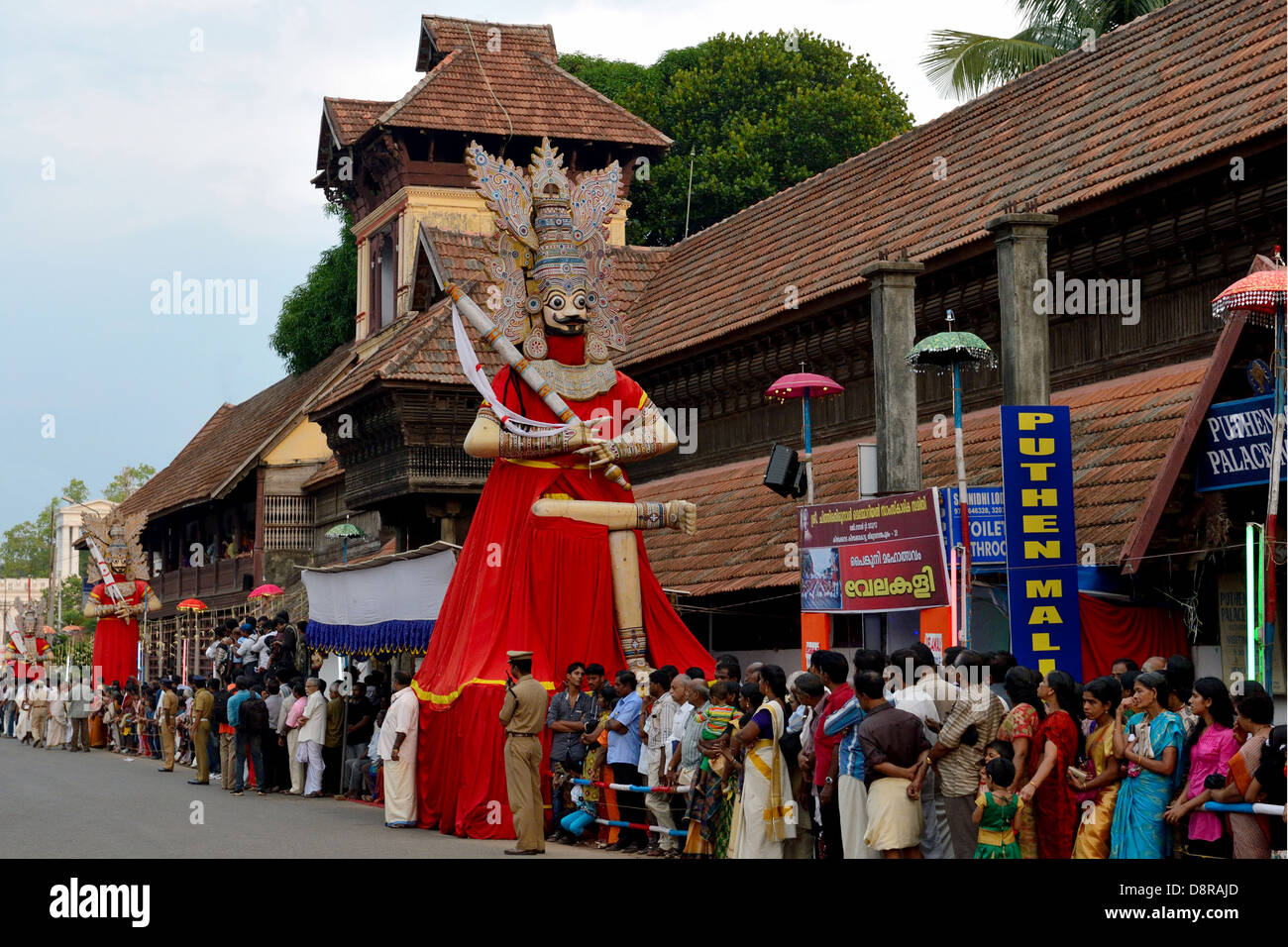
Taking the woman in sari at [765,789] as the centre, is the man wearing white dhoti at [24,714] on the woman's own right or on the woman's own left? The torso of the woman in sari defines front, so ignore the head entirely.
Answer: on the woman's own right

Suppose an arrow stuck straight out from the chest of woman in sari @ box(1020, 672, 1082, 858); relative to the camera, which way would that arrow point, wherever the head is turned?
to the viewer's left

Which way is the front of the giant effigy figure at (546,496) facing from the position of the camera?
facing the viewer and to the right of the viewer

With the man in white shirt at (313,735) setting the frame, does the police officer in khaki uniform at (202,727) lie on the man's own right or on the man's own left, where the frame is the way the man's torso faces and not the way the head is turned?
on the man's own right

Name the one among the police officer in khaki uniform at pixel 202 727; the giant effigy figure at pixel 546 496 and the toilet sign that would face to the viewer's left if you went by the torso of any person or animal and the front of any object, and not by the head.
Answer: the police officer in khaki uniform

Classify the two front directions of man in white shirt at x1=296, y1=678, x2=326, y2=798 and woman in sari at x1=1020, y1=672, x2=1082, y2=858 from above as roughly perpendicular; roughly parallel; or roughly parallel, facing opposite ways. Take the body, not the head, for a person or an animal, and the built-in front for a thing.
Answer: roughly parallel

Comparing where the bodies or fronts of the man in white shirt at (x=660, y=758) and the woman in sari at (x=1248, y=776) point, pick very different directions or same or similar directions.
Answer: same or similar directions

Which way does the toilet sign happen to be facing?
toward the camera

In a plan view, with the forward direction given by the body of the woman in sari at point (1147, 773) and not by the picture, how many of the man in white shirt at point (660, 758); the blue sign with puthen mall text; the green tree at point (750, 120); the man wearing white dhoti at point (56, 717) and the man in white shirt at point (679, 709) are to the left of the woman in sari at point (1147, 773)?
0

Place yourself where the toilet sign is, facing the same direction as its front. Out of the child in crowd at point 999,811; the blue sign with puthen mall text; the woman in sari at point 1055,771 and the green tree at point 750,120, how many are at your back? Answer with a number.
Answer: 1

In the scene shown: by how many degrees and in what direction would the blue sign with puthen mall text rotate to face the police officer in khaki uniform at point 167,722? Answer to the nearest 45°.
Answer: approximately 135° to its right

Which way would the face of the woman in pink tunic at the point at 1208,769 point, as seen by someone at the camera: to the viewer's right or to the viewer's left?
to the viewer's left

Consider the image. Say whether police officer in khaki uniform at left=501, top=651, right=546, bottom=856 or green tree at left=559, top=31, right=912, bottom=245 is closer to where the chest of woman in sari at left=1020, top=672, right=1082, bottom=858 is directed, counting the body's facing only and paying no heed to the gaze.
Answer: the police officer in khaki uniform

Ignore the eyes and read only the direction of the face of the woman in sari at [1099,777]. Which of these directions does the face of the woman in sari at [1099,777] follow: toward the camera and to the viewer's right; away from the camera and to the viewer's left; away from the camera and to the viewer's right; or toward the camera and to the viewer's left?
toward the camera and to the viewer's left

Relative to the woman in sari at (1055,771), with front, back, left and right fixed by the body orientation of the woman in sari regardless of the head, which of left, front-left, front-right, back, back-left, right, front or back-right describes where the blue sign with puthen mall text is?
right
